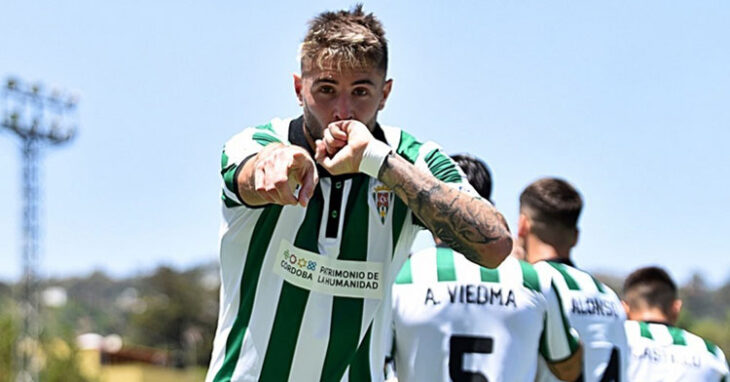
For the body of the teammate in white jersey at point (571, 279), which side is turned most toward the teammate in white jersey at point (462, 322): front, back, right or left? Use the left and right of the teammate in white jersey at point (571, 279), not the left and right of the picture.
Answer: left

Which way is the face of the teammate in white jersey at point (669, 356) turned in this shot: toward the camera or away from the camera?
away from the camera

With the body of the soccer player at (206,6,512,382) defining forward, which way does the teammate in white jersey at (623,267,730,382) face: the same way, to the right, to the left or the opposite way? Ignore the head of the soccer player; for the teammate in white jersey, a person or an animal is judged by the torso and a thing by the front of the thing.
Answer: the opposite way

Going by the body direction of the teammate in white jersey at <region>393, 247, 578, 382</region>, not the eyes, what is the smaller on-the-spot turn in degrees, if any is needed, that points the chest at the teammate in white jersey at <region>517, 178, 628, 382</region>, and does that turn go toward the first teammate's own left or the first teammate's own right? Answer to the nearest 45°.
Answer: approximately 45° to the first teammate's own right

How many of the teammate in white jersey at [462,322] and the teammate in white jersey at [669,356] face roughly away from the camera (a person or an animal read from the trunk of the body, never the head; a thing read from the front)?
2

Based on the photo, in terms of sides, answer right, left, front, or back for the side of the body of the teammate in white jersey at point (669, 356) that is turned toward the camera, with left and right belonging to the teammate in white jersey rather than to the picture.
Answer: back

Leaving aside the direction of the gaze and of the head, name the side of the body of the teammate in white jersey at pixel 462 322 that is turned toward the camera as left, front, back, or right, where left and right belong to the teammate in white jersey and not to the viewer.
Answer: back

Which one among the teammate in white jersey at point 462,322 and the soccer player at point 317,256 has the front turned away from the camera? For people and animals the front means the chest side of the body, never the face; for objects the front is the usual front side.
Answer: the teammate in white jersey

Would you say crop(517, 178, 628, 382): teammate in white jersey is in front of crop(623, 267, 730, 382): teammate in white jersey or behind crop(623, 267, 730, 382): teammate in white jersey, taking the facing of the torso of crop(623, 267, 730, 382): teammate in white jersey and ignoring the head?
behind

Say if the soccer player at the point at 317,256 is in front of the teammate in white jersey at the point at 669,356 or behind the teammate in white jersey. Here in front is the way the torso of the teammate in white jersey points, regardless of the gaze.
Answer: behind

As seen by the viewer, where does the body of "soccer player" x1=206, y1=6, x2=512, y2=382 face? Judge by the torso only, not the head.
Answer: toward the camera

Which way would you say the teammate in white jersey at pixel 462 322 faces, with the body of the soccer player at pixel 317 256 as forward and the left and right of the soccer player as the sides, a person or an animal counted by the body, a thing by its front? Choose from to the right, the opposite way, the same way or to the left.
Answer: the opposite way

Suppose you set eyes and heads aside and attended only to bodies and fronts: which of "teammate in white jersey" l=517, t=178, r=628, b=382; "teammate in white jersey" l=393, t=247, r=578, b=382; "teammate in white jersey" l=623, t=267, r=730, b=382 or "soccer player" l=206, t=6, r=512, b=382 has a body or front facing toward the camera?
the soccer player
